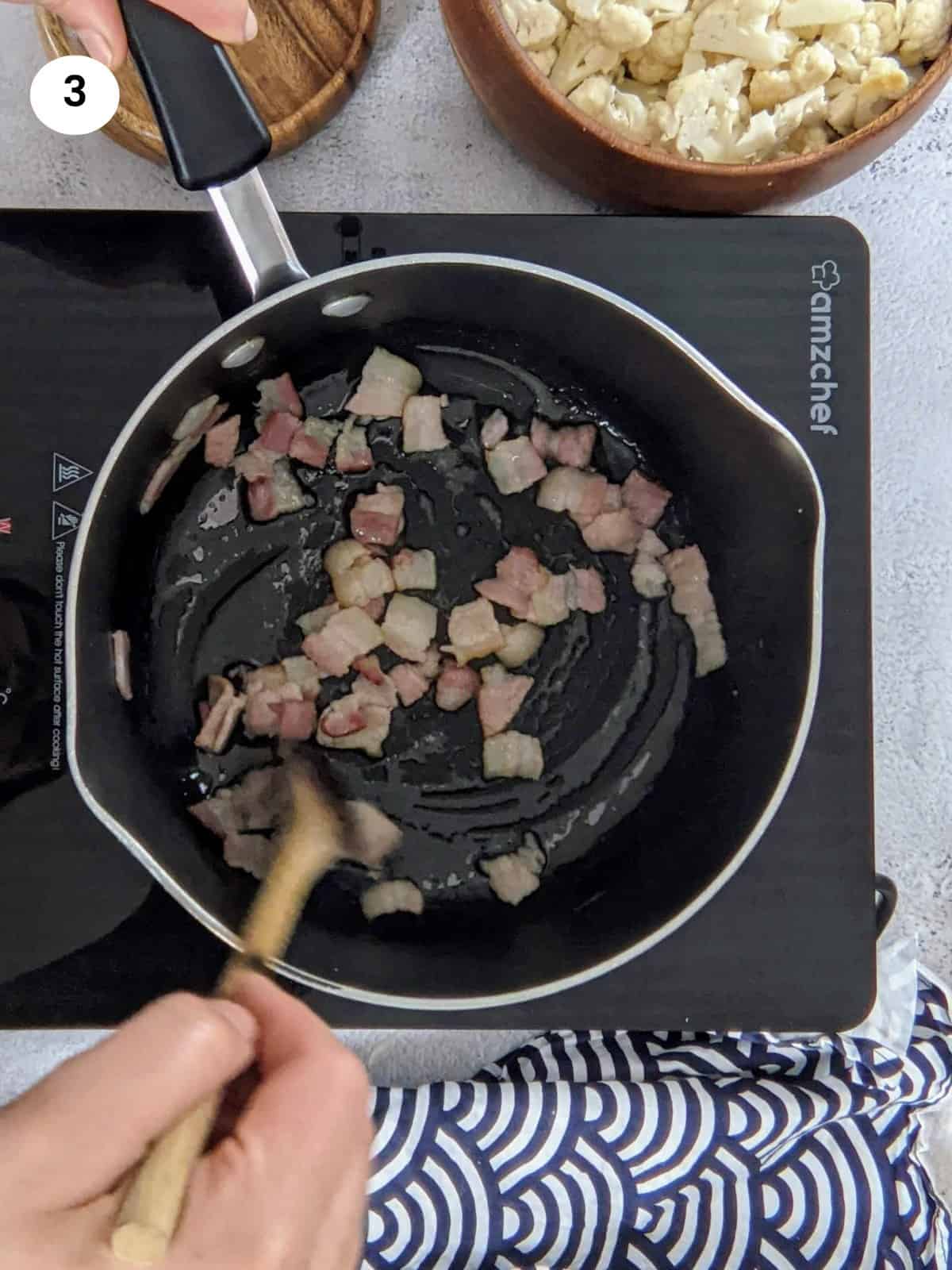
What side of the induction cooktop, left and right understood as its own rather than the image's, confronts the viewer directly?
left

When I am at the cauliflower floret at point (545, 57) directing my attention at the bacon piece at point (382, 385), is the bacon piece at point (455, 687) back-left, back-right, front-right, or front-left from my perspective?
front-left
